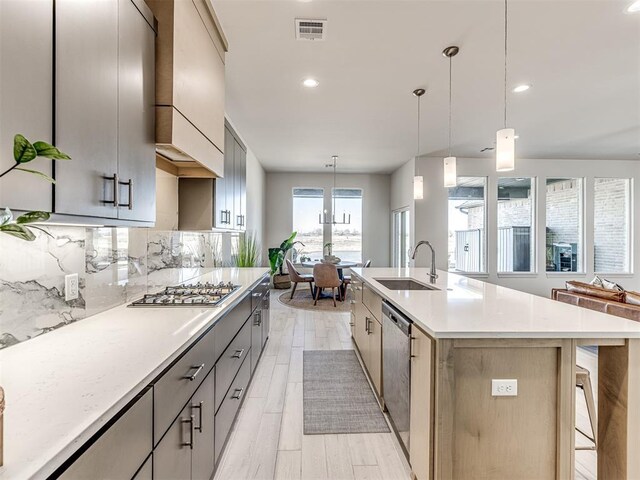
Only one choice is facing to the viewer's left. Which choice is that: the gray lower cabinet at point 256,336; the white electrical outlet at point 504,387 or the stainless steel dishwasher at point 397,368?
the stainless steel dishwasher

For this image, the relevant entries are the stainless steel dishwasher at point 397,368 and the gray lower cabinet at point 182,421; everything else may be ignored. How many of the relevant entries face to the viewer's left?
1

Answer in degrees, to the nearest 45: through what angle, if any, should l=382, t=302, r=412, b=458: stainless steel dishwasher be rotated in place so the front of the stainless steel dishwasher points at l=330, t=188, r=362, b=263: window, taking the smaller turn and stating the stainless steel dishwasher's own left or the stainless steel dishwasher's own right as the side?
approximately 90° to the stainless steel dishwasher's own right

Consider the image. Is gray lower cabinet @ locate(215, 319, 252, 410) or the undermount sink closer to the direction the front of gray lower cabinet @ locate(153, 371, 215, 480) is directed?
the undermount sink

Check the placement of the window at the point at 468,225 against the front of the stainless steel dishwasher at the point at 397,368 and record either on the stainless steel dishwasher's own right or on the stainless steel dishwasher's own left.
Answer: on the stainless steel dishwasher's own right

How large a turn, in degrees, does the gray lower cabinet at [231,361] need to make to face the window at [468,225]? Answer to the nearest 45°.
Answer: approximately 45° to its left

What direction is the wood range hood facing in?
to the viewer's right

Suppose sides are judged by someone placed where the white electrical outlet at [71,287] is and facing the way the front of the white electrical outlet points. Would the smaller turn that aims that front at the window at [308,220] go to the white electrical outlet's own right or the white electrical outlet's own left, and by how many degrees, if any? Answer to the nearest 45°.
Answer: approximately 90° to the white electrical outlet's own left

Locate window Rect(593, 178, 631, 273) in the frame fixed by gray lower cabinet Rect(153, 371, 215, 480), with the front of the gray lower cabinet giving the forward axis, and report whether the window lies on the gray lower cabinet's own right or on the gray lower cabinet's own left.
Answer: on the gray lower cabinet's own left

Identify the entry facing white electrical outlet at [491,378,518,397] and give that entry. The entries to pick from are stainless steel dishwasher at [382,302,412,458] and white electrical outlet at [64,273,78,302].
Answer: white electrical outlet at [64,273,78,302]

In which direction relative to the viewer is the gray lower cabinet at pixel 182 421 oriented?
to the viewer's right

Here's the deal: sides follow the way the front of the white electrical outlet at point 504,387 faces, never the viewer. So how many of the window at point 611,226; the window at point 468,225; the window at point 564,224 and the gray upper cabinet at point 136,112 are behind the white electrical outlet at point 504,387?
3

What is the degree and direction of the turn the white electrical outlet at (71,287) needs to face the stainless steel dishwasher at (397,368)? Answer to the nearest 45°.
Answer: approximately 45° to its left

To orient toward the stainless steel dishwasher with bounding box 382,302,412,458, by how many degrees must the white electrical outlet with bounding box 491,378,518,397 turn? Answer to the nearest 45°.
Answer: approximately 135° to its right
